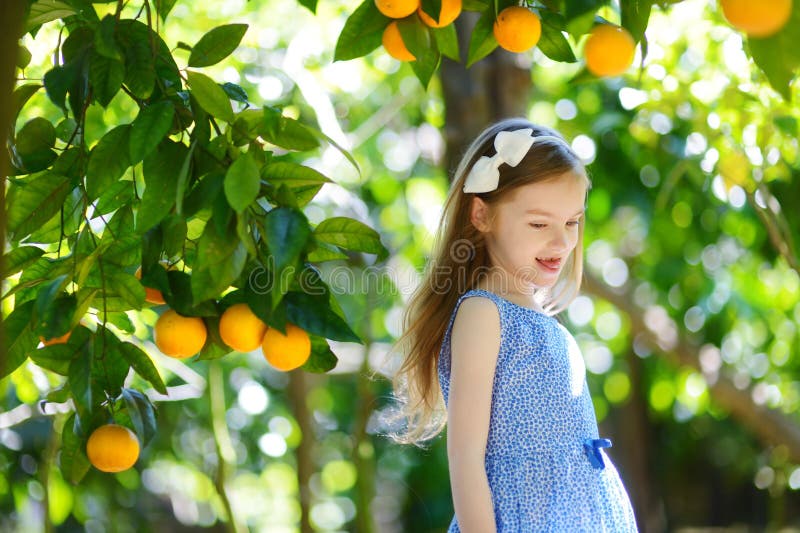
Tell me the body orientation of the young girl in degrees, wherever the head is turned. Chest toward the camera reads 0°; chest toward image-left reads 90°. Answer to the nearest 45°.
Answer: approximately 315°

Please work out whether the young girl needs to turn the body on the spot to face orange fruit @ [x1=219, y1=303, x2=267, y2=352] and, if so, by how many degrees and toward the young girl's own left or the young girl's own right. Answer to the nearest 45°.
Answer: approximately 90° to the young girl's own right

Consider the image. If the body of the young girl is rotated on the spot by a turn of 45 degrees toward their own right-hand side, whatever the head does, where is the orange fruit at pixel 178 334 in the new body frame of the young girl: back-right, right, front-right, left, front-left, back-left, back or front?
front-right
